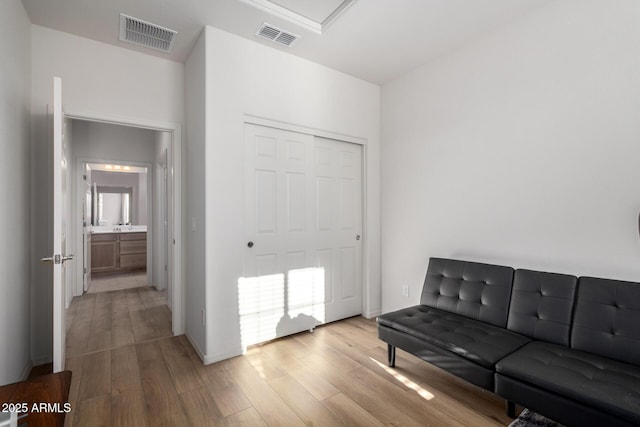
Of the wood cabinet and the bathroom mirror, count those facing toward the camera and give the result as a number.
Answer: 2

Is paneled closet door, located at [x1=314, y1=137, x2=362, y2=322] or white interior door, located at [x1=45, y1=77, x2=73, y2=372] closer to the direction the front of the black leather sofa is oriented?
the white interior door

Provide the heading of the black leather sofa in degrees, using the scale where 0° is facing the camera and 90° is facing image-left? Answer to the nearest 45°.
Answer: approximately 45°

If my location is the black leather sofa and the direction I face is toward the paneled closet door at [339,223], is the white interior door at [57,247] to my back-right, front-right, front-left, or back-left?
front-left

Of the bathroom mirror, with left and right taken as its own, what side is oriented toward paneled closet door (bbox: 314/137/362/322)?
front

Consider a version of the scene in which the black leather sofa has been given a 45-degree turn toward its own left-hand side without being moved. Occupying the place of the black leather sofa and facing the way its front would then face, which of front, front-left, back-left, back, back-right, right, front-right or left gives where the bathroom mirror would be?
right

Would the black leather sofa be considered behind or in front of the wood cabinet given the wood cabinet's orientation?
in front

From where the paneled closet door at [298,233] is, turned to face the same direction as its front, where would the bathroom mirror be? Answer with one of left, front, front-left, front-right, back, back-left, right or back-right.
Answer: back

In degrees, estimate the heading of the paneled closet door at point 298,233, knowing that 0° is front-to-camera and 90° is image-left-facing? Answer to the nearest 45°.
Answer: approximately 315°

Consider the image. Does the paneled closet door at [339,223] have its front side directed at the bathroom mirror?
no

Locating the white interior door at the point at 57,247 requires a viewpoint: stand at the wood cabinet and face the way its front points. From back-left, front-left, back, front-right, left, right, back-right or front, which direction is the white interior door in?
front

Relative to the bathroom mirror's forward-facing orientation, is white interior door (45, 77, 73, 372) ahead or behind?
ahead

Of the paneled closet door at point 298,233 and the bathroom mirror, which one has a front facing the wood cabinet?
the bathroom mirror

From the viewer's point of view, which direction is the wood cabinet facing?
toward the camera

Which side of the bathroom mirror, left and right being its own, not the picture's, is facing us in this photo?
front

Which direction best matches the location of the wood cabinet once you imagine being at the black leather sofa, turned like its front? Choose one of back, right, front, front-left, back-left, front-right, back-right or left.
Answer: front-right

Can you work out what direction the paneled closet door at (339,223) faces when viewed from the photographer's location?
facing the viewer and to the right of the viewer
